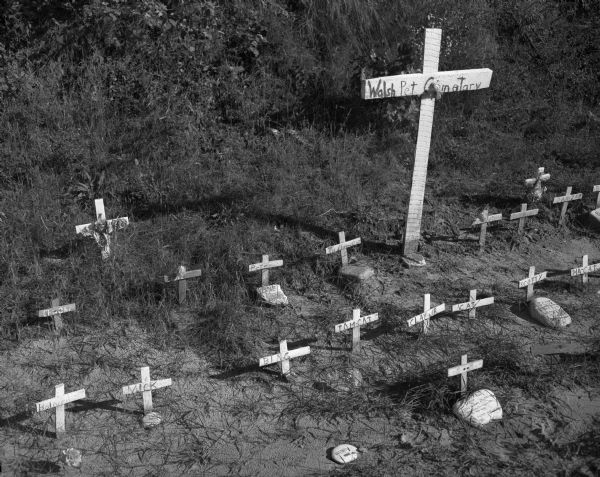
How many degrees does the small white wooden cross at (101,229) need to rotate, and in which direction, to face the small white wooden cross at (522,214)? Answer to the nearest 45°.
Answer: approximately 90° to its left

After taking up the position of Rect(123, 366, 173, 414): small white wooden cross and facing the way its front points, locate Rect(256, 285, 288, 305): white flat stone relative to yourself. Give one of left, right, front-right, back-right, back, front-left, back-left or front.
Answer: back-left

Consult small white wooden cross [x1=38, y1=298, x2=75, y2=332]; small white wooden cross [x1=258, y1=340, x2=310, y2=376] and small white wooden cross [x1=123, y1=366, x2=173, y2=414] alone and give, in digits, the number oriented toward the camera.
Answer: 3

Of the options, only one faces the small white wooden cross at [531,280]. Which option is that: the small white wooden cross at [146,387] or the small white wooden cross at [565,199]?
the small white wooden cross at [565,199]

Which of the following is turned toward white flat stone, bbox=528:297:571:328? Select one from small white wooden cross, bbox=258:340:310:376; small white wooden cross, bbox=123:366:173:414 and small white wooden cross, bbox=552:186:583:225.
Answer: small white wooden cross, bbox=552:186:583:225

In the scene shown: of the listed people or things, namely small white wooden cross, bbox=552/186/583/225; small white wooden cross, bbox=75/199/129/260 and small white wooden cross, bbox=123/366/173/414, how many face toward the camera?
3

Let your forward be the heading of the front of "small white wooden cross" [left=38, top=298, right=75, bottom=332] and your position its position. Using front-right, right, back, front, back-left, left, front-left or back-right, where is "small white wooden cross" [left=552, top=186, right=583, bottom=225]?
left

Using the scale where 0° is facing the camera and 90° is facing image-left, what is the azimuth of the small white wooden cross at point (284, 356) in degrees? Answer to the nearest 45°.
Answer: approximately 0°

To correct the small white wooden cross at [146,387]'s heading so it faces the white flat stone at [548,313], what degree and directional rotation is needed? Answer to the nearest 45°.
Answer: approximately 90° to its left

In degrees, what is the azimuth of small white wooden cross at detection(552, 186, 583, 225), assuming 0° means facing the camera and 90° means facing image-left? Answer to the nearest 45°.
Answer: approximately 0°

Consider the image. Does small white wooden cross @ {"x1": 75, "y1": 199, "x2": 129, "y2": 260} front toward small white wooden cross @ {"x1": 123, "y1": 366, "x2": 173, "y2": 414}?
yes
